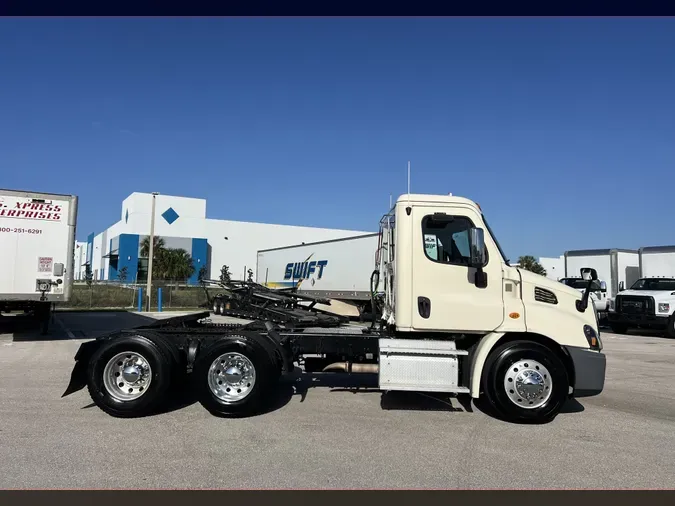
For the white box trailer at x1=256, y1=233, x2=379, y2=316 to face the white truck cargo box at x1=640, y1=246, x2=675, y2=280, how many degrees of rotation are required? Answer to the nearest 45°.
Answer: approximately 45° to its left

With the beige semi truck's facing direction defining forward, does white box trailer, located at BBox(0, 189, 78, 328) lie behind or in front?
behind

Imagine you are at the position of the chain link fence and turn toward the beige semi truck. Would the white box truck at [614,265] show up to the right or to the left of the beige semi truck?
left

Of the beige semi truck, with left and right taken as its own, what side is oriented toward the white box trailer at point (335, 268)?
left

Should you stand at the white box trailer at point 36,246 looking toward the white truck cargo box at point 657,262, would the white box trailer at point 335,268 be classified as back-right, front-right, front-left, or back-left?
front-left

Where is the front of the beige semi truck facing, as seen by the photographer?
facing to the right of the viewer

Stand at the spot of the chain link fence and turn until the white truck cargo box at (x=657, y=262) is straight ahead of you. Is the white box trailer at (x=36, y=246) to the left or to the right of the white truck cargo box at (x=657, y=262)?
right

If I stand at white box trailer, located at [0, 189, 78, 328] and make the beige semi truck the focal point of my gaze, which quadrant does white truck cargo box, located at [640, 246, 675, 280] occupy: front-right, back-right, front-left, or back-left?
front-left

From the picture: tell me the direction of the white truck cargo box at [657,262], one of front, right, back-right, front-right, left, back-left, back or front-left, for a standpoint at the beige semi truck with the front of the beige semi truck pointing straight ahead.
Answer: front-left

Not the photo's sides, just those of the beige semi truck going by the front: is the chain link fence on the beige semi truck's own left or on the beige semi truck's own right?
on the beige semi truck's own left
